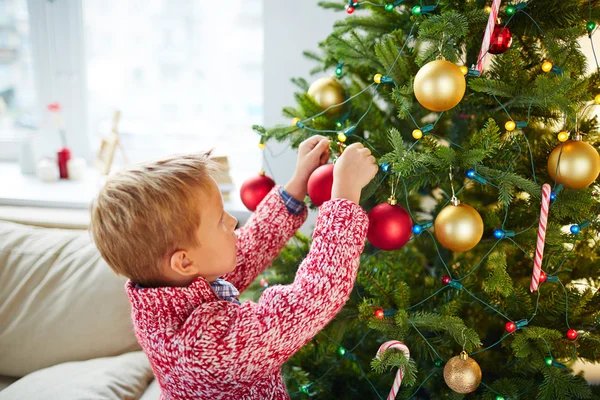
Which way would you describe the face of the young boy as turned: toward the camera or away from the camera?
away from the camera

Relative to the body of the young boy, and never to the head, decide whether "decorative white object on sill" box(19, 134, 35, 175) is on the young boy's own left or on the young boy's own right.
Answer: on the young boy's own left

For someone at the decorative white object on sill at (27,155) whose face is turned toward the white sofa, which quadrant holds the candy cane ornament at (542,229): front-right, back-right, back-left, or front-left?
front-left

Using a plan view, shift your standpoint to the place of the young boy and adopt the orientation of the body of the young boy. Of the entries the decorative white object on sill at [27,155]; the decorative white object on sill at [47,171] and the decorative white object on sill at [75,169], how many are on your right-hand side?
0

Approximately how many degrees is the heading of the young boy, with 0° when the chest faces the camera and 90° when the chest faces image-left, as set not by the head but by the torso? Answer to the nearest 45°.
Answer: approximately 225°
